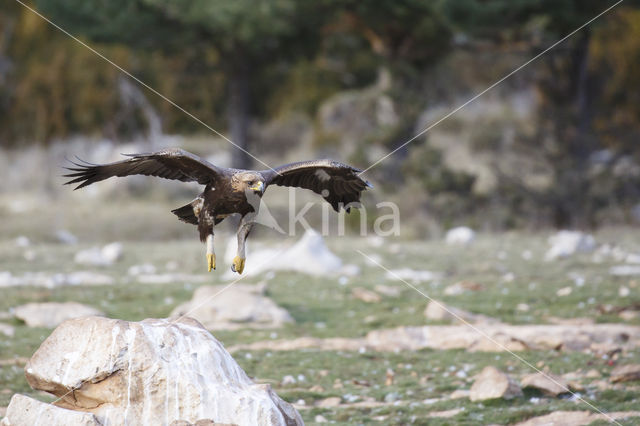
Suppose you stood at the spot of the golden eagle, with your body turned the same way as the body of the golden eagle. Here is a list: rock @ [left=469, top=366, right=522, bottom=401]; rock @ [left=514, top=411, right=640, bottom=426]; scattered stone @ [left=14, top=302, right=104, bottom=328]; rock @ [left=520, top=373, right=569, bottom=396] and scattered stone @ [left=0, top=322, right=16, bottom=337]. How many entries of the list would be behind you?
2

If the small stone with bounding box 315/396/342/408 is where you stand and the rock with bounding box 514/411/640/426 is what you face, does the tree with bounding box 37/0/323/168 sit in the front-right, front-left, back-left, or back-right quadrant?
back-left

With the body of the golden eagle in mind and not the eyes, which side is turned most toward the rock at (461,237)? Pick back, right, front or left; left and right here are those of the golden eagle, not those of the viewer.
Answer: left

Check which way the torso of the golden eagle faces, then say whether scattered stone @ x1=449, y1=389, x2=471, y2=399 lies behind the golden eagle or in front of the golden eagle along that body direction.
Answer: in front

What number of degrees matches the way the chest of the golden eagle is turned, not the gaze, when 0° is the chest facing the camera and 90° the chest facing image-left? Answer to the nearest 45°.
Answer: approximately 315°

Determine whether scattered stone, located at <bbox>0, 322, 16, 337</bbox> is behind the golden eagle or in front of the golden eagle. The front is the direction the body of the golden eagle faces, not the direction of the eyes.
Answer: behind

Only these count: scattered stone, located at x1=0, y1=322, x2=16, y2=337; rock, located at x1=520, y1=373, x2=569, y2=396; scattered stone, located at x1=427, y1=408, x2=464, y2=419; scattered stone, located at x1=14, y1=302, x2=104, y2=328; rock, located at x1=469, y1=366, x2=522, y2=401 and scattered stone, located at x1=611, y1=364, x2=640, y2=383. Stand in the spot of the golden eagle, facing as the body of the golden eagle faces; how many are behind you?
2

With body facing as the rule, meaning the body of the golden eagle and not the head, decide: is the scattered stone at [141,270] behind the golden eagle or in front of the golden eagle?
behind

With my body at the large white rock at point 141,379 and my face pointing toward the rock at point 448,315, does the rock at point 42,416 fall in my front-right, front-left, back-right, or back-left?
back-left

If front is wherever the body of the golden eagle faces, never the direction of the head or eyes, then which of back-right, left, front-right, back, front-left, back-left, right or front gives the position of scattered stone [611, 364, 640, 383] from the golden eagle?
front-left

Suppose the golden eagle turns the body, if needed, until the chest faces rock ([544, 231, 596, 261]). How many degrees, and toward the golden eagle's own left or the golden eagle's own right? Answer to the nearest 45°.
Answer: approximately 90° to the golden eagle's own left

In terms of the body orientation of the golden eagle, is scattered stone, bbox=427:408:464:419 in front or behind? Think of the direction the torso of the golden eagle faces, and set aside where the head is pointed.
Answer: in front

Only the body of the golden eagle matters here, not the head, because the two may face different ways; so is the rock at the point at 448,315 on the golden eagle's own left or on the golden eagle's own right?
on the golden eagle's own left
